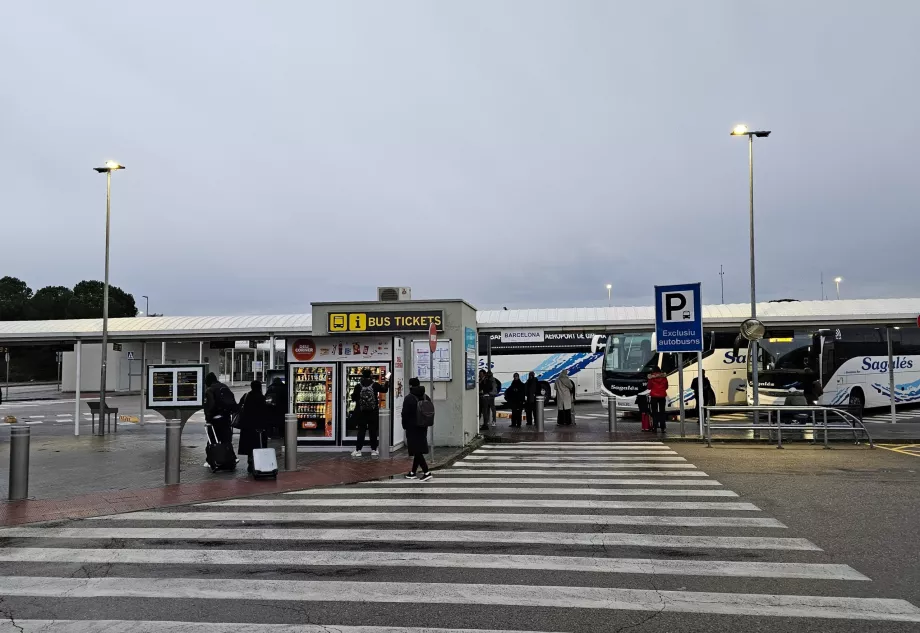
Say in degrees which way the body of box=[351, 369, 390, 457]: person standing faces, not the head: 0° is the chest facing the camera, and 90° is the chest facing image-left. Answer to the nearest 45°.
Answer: approximately 180°

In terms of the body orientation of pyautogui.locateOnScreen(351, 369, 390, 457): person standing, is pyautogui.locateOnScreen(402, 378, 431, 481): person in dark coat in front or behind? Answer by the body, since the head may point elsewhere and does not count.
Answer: behind

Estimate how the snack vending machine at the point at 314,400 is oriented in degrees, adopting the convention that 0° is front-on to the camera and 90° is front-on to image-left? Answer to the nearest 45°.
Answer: approximately 0°

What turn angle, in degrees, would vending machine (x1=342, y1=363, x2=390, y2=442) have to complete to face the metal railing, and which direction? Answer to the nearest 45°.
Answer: approximately 90° to its left

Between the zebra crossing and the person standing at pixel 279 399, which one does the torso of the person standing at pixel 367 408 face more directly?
the person standing

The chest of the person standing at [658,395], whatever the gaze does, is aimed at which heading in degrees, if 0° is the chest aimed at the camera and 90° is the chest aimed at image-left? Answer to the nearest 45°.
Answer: approximately 180°

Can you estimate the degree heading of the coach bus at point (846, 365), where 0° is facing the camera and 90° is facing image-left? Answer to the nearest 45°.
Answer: approximately 45°

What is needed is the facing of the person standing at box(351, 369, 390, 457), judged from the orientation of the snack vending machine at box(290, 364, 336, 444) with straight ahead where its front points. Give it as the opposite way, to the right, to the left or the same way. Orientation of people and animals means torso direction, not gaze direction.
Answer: the opposite way

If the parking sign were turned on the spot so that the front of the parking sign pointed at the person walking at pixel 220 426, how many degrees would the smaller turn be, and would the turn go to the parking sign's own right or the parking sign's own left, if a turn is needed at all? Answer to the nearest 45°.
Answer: approximately 45° to the parking sign's own right

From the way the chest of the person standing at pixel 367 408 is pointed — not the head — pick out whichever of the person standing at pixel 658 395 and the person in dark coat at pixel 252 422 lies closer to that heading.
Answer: the person standing

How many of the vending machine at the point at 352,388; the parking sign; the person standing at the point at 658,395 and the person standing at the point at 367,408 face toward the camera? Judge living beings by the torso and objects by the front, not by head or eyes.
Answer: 2
